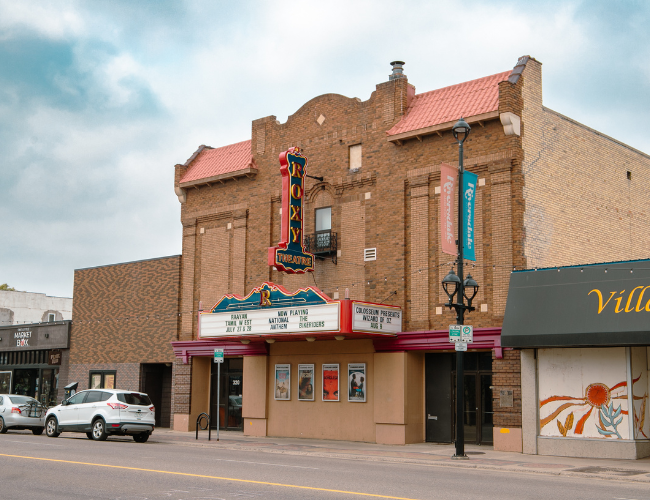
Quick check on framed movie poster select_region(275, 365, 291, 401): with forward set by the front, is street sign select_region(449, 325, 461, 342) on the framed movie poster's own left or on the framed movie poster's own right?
on the framed movie poster's own left

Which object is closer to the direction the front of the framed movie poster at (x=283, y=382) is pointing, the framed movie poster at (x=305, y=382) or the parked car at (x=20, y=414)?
the parked car

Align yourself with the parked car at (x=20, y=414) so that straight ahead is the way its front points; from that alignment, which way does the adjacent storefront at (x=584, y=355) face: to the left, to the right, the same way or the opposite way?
to the left

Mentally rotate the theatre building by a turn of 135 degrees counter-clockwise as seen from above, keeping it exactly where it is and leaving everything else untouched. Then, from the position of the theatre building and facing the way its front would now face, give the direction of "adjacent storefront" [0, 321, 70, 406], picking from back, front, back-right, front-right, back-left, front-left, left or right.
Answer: back-left

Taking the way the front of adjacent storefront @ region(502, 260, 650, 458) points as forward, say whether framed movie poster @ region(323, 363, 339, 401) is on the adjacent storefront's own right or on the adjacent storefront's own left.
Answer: on the adjacent storefront's own right

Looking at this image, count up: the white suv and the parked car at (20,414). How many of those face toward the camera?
0

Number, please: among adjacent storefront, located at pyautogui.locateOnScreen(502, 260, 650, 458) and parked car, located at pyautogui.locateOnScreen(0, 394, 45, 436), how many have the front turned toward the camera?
1

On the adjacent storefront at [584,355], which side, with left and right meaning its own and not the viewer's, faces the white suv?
right

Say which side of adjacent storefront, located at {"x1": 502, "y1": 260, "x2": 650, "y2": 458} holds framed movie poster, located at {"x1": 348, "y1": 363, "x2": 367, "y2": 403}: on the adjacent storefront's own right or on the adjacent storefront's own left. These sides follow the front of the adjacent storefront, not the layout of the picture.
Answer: on the adjacent storefront's own right

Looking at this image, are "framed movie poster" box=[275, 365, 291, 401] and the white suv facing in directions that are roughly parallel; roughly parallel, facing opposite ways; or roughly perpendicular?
roughly perpendicular

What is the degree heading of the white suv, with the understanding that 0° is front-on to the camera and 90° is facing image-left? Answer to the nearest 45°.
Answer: approximately 135°

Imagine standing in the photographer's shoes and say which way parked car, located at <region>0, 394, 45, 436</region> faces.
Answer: facing away from the viewer and to the left of the viewer

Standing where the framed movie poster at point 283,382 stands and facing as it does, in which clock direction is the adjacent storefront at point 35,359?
The adjacent storefront is roughly at 3 o'clock from the framed movie poster.

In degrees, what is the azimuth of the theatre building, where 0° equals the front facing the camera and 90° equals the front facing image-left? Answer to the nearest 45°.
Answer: approximately 45°

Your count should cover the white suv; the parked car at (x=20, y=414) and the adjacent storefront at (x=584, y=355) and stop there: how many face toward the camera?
1

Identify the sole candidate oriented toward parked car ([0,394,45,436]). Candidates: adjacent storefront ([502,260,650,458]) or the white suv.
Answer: the white suv
